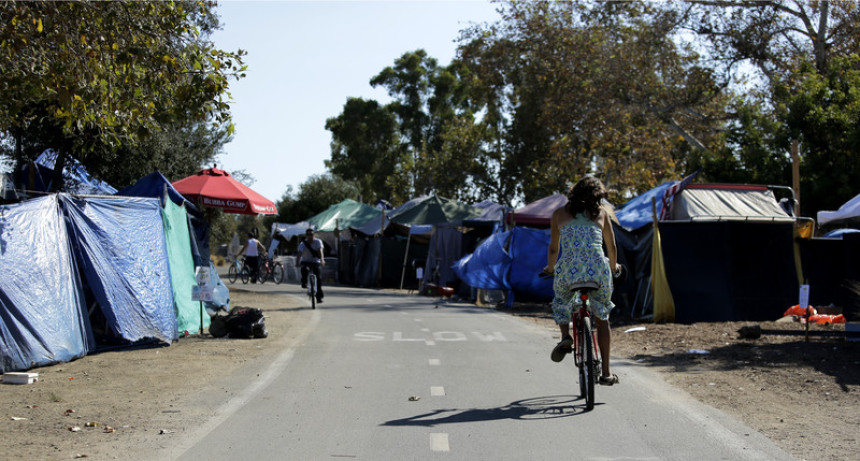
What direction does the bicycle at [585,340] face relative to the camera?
away from the camera

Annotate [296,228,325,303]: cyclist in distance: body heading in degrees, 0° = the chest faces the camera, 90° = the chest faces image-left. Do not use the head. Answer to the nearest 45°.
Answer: approximately 0°

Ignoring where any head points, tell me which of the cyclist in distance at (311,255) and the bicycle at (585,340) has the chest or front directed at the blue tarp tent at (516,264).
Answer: the bicycle

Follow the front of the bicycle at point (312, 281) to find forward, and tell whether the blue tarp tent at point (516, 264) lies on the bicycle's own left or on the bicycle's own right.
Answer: on the bicycle's own left

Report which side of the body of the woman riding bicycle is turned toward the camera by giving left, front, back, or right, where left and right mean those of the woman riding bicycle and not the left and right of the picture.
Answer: back

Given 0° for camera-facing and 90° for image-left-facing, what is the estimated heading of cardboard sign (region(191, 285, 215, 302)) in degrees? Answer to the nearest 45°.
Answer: approximately 0°

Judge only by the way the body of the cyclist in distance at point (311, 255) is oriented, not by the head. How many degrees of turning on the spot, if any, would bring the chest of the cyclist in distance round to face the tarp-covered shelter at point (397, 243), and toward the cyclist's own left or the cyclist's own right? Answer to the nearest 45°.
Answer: approximately 180°

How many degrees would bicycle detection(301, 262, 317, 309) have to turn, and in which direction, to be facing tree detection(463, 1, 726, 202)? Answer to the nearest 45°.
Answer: approximately 135° to its left

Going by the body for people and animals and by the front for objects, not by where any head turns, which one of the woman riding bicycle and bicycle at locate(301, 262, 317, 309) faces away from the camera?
the woman riding bicycle

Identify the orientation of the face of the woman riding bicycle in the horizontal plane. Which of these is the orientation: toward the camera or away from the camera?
away from the camera

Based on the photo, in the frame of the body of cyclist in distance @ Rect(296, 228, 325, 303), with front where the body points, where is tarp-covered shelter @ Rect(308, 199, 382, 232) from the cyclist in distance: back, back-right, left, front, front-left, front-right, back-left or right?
back

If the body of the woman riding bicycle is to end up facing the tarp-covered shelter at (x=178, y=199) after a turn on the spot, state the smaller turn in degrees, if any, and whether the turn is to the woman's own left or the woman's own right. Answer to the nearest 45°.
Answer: approximately 45° to the woman's own left
